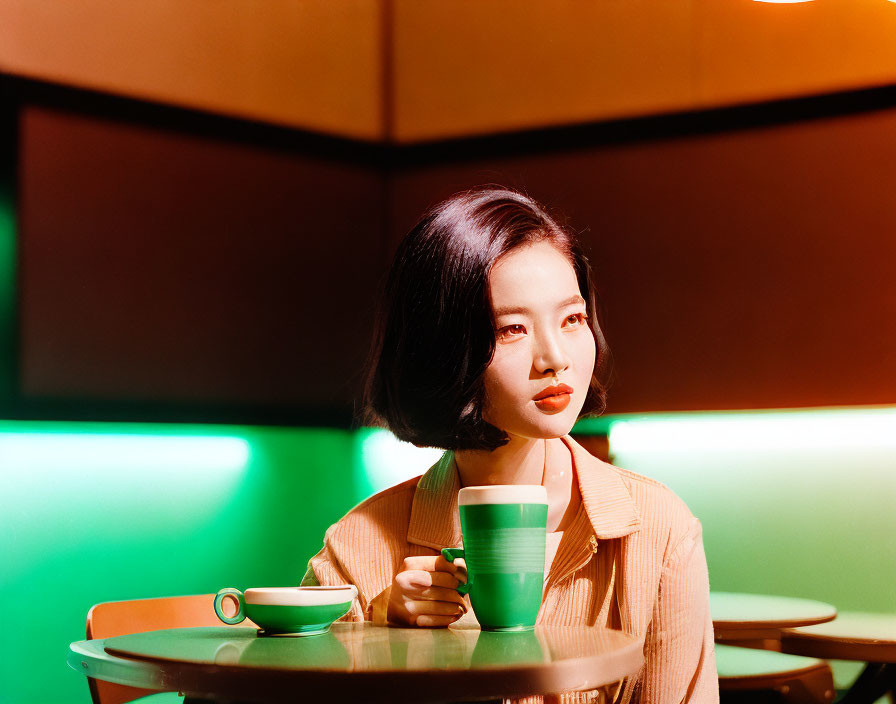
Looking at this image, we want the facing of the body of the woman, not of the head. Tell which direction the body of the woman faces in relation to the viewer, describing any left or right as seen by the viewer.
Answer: facing the viewer

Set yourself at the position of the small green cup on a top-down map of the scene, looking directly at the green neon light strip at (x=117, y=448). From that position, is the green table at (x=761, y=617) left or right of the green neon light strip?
right

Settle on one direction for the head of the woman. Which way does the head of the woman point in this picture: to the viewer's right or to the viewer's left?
to the viewer's right

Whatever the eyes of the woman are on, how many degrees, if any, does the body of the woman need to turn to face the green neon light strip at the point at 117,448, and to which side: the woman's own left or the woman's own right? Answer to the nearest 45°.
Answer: approximately 135° to the woman's own right

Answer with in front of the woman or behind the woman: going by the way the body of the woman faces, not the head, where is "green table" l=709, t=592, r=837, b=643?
behind
